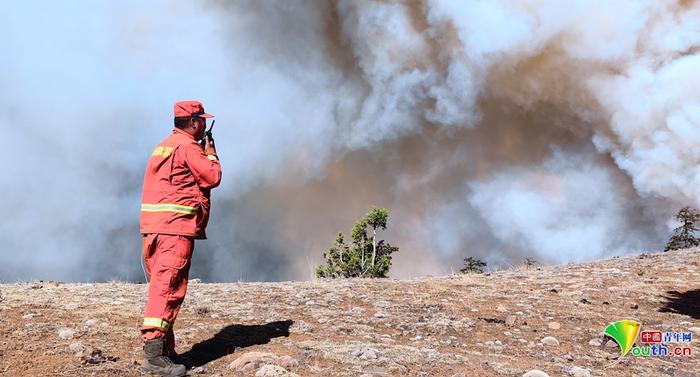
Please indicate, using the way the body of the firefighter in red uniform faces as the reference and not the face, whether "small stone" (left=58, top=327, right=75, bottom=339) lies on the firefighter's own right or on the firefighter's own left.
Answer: on the firefighter's own left

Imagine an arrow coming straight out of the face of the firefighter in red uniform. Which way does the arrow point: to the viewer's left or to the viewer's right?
to the viewer's right

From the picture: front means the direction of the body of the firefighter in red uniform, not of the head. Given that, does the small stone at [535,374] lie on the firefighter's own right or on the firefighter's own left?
on the firefighter's own right

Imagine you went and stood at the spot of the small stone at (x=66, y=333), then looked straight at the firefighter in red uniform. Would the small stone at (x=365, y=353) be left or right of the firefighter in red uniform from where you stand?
left

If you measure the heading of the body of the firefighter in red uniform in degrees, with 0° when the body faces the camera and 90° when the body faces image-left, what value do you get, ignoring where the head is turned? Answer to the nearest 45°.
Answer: approximately 225°
